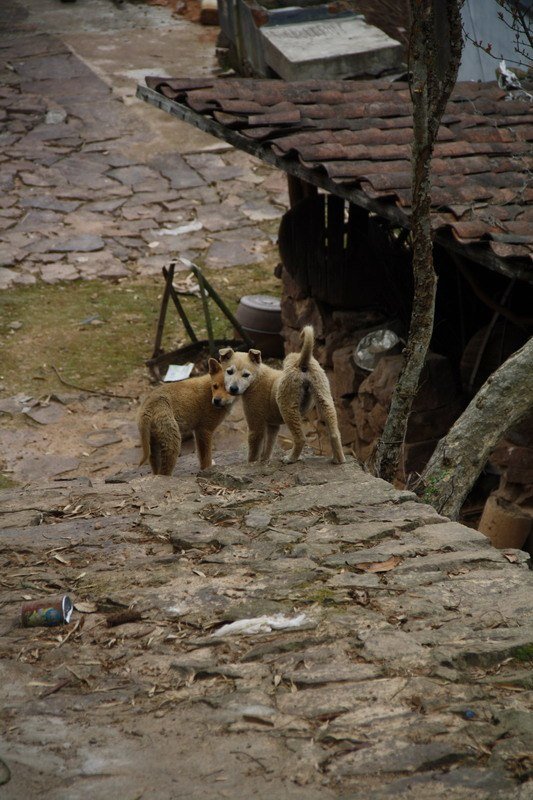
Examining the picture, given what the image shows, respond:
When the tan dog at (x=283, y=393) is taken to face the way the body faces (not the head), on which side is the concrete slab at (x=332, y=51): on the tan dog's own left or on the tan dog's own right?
on the tan dog's own right

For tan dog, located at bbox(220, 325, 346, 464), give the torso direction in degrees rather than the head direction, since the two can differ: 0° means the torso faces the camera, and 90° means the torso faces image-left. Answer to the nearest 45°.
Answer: approximately 135°

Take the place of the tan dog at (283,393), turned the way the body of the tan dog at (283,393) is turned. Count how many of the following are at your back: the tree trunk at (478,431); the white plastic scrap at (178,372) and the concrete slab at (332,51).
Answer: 1

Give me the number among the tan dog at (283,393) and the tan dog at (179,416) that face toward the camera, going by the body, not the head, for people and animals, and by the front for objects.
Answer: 0

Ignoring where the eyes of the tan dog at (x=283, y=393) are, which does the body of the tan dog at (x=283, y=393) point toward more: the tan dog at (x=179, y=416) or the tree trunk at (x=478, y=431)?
the tan dog

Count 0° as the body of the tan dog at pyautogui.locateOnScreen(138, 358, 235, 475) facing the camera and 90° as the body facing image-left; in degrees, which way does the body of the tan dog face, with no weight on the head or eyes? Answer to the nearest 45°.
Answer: approximately 225°

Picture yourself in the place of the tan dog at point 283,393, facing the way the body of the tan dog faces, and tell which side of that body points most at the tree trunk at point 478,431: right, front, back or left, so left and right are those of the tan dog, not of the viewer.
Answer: back
